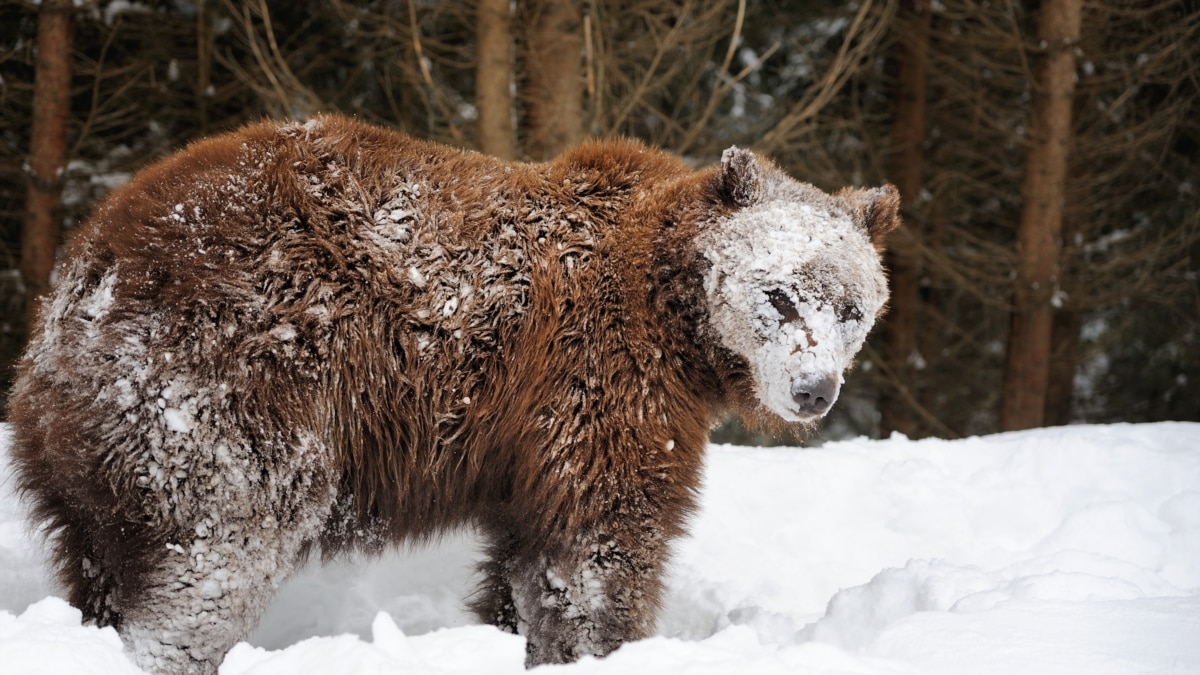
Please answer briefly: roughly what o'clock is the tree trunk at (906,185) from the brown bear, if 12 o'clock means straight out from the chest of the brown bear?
The tree trunk is roughly at 10 o'clock from the brown bear.

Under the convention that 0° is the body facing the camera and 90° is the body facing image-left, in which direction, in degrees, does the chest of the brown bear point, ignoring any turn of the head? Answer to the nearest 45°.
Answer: approximately 270°

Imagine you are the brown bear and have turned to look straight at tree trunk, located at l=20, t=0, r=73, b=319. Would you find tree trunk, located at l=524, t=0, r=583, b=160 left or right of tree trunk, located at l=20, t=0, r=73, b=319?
right

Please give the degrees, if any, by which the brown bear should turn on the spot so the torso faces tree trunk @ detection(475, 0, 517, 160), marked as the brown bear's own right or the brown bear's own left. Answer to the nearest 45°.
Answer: approximately 90° to the brown bear's own left

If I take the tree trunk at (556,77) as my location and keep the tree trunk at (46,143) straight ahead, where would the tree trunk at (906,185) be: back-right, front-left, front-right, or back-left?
back-right

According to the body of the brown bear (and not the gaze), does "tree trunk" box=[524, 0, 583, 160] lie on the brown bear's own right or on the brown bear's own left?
on the brown bear's own left

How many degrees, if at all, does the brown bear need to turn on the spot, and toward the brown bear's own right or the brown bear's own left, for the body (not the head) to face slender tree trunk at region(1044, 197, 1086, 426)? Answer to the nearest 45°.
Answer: approximately 45° to the brown bear's own left
